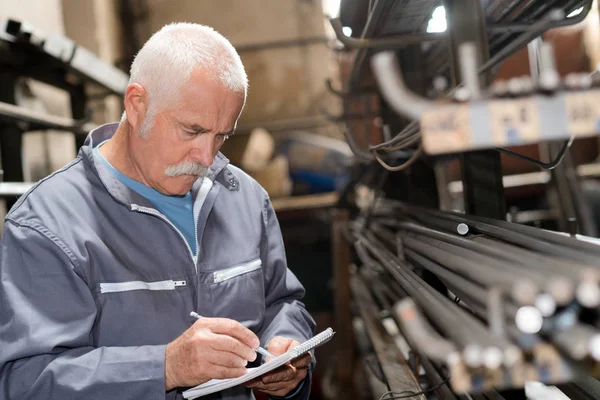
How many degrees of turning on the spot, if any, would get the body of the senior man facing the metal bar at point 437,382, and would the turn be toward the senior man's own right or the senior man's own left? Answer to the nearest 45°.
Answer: approximately 45° to the senior man's own left

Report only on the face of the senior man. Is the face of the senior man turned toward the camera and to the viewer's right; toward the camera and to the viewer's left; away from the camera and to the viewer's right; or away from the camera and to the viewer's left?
toward the camera and to the viewer's right

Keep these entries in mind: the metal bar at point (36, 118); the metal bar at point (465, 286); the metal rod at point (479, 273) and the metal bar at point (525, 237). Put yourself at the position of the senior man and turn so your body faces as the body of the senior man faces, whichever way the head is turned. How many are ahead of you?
3

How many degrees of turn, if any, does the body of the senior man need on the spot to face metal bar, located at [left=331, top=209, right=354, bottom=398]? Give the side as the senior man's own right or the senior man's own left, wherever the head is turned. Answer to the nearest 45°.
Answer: approximately 90° to the senior man's own left

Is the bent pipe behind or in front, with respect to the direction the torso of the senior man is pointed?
in front

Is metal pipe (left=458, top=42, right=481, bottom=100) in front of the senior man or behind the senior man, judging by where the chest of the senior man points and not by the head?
in front

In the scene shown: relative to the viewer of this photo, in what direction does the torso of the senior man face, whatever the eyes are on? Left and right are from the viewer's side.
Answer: facing the viewer and to the right of the viewer
